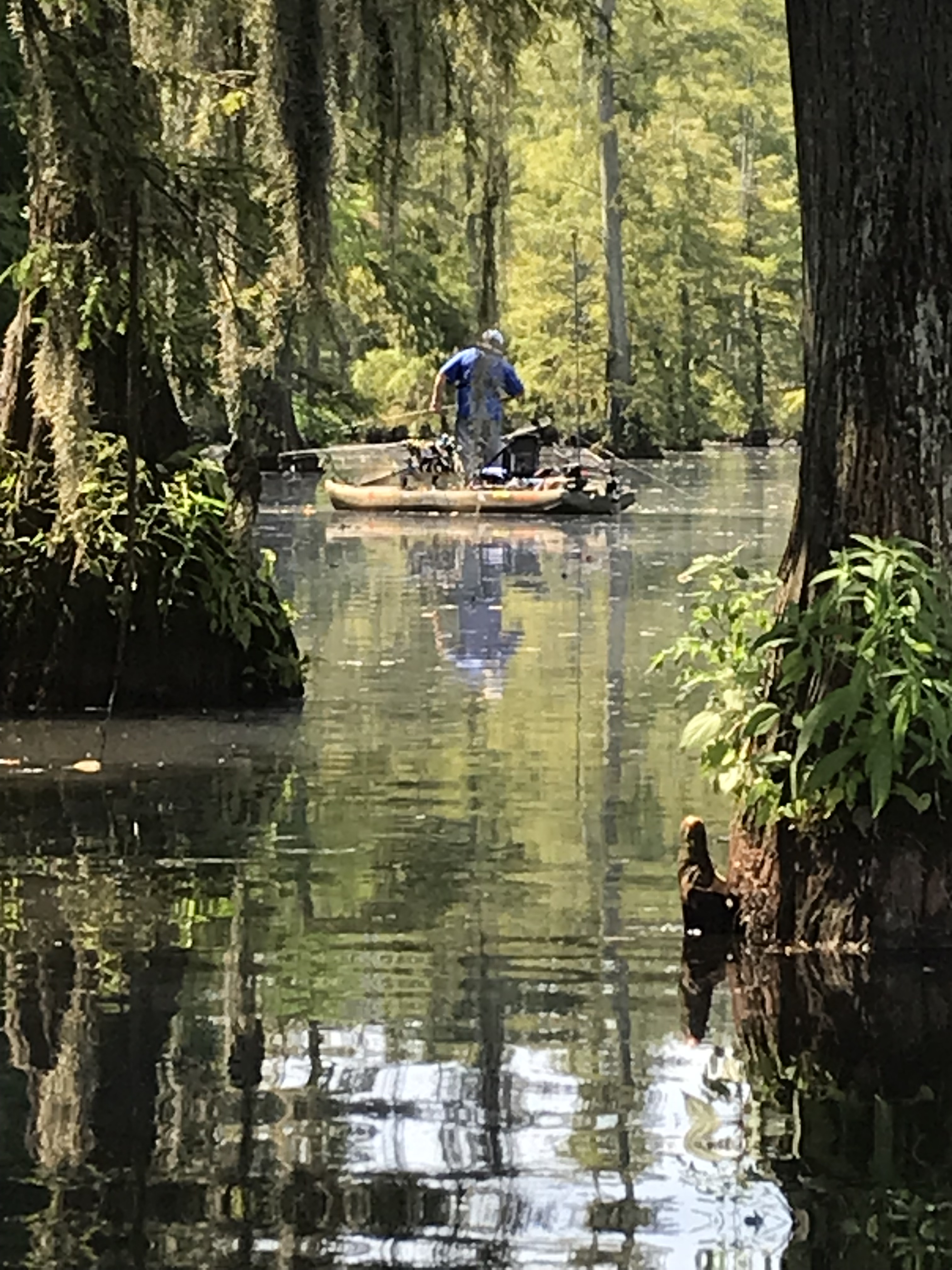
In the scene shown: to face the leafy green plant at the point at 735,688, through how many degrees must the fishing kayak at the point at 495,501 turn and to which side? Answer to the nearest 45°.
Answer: approximately 90° to its left

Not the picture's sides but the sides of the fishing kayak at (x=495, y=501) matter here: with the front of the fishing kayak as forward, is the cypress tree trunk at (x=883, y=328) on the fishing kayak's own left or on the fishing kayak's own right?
on the fishing kayak's own left

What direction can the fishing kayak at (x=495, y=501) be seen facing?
to the viewer's left

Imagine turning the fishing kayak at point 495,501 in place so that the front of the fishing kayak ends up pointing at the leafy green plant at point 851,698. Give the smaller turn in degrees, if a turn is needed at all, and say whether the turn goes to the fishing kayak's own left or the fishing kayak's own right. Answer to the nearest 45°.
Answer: approximately 90° to the fishing kayak's own left

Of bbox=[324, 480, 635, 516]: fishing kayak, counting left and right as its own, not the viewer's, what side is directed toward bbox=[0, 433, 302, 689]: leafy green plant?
left
